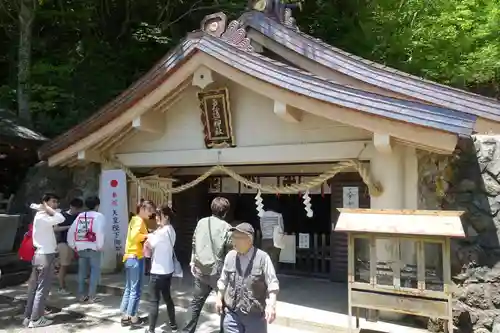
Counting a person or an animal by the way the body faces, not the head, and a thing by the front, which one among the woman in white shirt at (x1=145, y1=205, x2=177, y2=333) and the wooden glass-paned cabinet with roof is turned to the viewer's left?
the woman in white shirt

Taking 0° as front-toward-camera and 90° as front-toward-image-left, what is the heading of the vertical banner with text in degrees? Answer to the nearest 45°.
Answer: approximately 0°

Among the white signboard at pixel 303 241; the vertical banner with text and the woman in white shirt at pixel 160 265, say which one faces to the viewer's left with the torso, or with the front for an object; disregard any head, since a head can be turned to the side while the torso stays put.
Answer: the woman in white shirt

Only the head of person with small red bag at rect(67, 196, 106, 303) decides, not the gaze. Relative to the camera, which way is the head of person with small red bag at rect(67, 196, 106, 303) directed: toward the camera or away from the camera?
away from the camera

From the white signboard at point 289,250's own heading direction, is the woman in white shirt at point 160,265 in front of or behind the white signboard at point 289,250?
in front

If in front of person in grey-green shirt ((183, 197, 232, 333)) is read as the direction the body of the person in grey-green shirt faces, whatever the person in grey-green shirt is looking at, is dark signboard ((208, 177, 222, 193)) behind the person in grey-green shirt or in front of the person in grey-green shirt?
in front

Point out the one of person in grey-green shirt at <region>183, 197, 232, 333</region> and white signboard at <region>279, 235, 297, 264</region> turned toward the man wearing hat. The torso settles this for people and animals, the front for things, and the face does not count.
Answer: the white signboard

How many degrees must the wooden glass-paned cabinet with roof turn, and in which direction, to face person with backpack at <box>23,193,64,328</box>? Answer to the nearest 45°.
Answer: approximately 90° to its right

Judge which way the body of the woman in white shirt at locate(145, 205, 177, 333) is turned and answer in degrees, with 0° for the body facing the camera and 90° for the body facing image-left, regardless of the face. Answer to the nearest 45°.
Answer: approximately 90°

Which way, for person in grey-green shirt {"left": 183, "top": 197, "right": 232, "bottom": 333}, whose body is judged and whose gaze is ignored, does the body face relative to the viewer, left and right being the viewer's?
facing away from the viewer and to the right of the viewer

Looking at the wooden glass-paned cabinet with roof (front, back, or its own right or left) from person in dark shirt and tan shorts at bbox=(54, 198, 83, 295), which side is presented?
right

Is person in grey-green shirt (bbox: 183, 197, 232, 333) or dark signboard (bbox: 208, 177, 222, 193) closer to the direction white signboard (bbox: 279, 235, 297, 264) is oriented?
the person in grey-green shirt

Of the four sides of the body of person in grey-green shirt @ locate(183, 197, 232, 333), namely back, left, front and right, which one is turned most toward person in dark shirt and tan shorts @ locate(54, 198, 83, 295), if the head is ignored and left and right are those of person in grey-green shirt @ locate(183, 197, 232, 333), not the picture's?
left

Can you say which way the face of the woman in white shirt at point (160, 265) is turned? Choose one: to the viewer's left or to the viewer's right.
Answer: to the viewer's left
